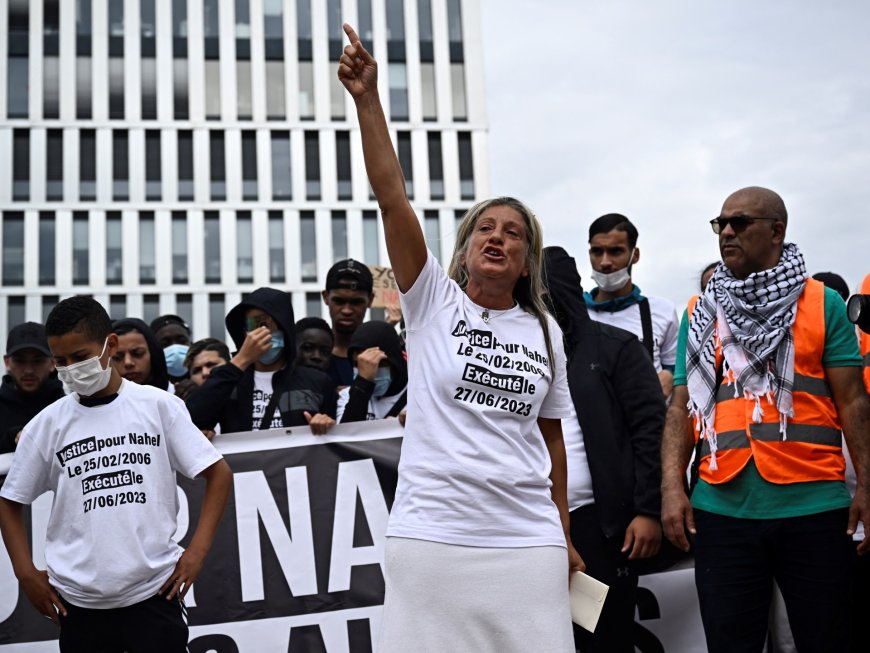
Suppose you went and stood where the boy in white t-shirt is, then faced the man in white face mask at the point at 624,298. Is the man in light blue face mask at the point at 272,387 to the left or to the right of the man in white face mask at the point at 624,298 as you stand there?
left

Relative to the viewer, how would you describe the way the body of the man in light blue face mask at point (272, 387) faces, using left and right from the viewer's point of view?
facing the viewer

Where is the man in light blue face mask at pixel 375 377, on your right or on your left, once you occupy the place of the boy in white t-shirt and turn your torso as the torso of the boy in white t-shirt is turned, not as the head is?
on your left

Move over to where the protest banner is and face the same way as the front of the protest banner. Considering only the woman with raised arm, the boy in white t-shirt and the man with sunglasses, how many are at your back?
0

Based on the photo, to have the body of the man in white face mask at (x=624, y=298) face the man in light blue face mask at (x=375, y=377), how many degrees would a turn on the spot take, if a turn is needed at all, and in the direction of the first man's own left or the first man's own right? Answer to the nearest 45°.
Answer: approximately 45° to the first man's own right

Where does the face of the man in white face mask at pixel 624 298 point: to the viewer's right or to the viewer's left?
to the viewer's left

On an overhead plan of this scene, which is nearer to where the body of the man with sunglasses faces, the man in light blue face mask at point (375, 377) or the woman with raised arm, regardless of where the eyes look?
the woman with raised arm

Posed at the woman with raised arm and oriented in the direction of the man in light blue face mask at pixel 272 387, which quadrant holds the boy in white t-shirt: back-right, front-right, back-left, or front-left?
front-left

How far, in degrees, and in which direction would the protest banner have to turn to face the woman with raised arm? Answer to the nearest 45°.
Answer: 0° — it already faces them

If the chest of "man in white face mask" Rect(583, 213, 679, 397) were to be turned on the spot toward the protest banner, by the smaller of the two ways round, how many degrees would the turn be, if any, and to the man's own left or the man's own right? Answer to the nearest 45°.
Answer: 0° — they already face it

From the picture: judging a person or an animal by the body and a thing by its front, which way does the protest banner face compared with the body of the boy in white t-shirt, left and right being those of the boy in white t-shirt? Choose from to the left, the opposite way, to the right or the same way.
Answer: the same way

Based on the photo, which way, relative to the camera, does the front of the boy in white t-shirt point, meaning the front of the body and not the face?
toward the camera
